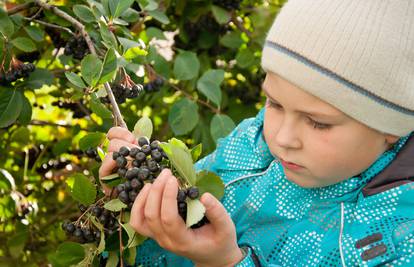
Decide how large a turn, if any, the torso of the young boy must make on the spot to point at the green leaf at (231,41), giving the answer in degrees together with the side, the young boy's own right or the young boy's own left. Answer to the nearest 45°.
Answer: approximately 135° to the young boy's own right

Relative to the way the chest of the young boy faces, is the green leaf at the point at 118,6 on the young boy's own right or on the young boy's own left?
on the young boy's own right

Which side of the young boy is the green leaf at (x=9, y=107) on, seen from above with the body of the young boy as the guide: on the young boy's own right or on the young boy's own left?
on the young boy's own right

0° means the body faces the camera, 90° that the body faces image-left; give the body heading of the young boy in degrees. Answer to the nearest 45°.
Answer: approximately 45°

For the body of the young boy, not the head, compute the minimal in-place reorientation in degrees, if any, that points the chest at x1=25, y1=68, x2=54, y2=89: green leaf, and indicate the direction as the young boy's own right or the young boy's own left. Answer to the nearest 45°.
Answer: approximately 90° to the young boy's own right
